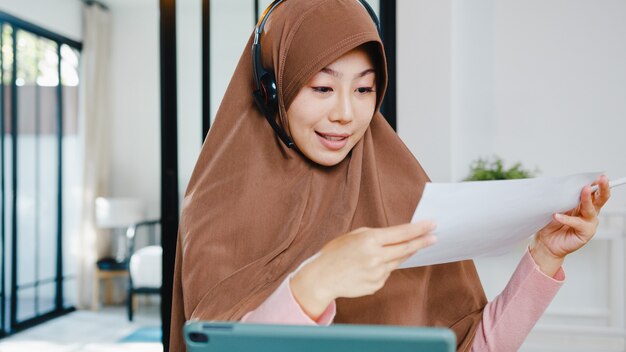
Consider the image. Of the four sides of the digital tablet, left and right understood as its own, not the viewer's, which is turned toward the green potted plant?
front

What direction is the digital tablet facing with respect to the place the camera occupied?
facing away from the viewer

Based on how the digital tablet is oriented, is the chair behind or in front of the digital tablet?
in front

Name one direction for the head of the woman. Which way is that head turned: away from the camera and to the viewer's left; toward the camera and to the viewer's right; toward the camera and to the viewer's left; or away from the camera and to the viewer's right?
toward the camera and to the viewer's right

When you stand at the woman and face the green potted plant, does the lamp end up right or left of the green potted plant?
left

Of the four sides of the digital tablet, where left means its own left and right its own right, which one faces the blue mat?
front
